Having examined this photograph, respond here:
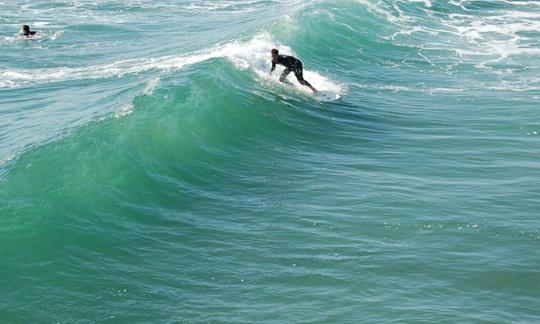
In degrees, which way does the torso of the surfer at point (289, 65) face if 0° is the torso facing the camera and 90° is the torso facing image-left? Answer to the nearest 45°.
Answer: approximately 90°
